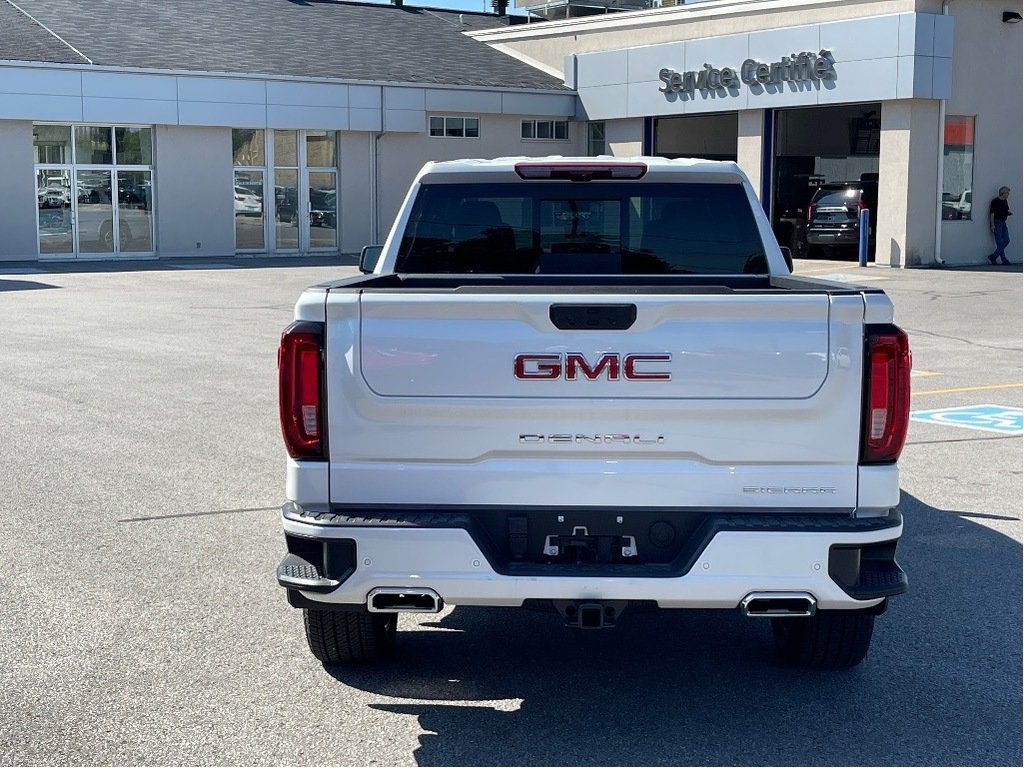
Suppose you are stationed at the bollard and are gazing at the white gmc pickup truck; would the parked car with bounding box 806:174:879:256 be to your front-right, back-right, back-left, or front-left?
back-right

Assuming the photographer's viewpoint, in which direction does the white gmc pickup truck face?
facing away from the viewer

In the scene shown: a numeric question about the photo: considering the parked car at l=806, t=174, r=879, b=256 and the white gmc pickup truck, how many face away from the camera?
2

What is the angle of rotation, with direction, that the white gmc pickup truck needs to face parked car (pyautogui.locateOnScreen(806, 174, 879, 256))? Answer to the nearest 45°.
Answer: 0° — it already faces it

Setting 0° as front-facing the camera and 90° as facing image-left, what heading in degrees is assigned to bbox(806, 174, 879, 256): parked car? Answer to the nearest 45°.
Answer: approximately 180°

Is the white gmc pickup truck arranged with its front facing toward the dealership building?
yes

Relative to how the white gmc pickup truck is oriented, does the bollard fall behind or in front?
in front

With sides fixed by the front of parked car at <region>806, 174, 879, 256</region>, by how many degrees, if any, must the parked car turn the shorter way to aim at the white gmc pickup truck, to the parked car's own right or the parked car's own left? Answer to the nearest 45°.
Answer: approximately 180°
